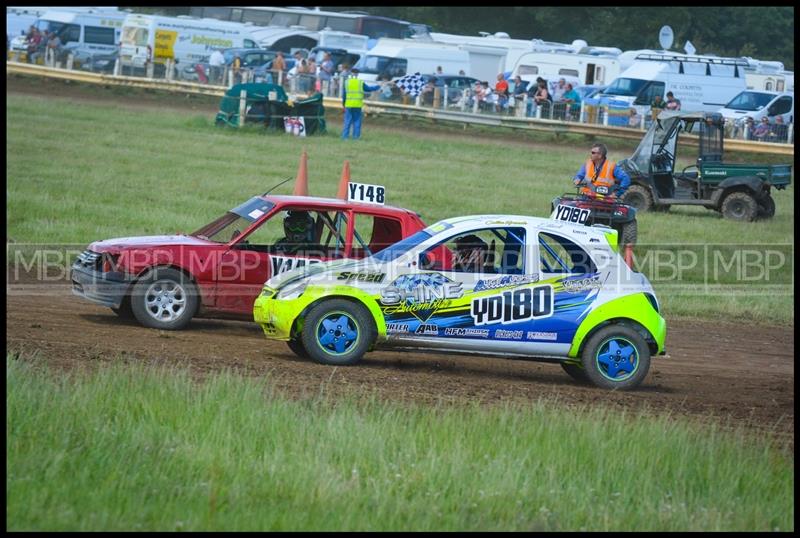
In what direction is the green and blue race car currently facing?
to the viewer's left

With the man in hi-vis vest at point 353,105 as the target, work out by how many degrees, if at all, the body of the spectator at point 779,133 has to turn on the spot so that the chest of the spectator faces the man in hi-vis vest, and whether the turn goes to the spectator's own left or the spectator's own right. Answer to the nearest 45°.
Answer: approximately 45° to the spectator's own right

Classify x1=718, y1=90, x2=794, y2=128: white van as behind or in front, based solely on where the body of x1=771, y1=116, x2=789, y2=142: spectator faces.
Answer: behind

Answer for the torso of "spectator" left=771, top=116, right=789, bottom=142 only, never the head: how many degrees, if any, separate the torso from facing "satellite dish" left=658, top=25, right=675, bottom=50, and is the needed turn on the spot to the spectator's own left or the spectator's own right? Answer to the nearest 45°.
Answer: approximately 135° to the spectator's own right

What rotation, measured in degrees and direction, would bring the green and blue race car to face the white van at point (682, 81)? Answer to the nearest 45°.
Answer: approximately 90° to its right

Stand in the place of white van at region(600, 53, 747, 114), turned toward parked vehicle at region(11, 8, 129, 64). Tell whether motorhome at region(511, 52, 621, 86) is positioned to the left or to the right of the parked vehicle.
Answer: right
